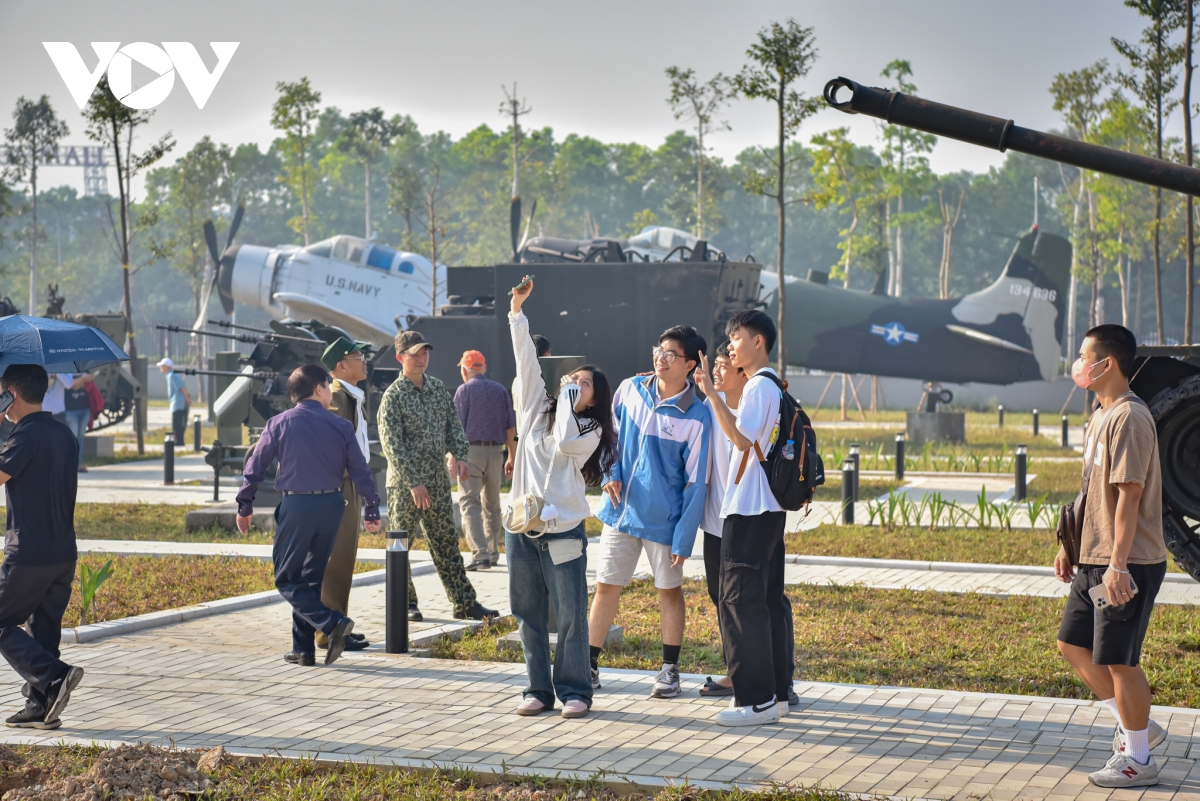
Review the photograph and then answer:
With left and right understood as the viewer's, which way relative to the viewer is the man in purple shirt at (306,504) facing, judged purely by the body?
facing away from the viewer and to the left of the viewer

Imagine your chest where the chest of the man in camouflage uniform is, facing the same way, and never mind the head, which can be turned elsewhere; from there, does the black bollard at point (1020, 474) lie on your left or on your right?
on your left

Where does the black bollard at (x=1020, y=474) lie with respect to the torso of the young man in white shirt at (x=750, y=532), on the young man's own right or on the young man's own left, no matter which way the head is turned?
on the young man's own right

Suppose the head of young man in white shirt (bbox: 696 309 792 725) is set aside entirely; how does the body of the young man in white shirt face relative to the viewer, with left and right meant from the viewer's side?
facing to the left of the viewer

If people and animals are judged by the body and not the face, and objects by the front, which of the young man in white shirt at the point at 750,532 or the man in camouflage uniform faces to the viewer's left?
the young man in white shirt

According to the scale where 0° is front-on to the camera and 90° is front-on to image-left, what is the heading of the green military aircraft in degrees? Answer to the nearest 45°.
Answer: approximately 90°

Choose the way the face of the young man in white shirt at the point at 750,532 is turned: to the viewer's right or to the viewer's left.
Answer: to the viewer's left

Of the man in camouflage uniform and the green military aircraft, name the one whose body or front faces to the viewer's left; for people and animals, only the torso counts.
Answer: the green military aircraft

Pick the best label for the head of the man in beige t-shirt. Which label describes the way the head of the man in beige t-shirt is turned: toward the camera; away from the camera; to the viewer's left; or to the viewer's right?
to the viewer's left

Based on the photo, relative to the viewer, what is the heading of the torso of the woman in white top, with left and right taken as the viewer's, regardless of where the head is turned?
facing the viewer and to the left of the viewer

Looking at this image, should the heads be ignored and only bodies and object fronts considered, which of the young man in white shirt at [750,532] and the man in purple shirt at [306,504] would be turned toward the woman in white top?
the young man in white shirt

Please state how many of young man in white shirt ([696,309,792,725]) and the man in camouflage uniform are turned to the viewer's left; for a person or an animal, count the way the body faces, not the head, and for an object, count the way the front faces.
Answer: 1

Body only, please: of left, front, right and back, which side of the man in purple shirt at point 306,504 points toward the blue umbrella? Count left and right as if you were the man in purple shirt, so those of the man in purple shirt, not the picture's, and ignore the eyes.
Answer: front

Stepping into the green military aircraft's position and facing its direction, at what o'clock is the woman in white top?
The woman in white top is roughly at 9 o'clock from the green military aircraft.
